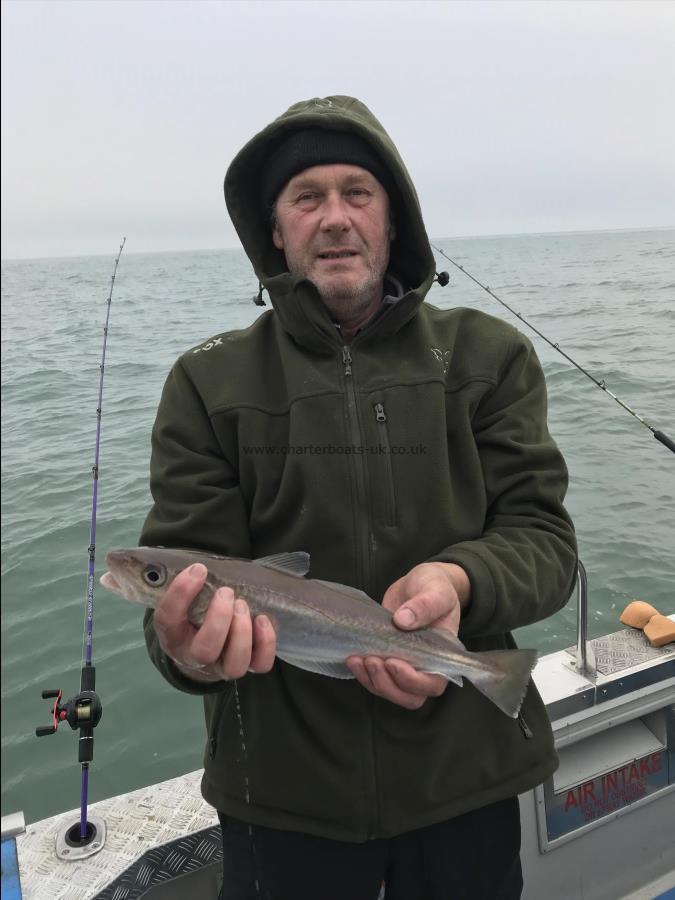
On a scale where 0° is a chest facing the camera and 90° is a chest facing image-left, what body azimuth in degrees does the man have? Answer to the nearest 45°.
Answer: approximately 0°
